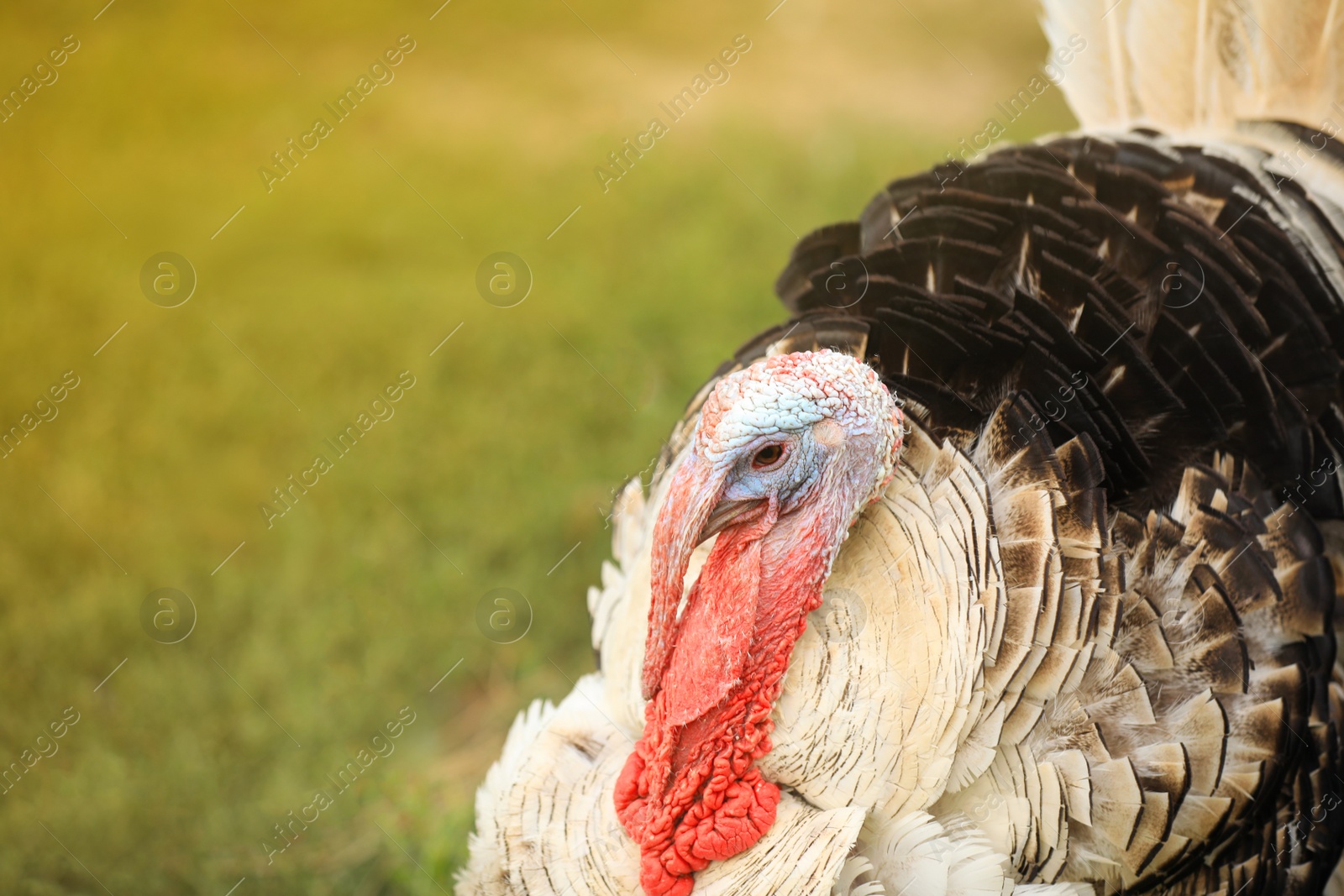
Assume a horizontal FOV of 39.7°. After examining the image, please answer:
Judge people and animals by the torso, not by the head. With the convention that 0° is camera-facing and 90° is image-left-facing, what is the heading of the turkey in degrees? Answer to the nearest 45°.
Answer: approximately 45°
